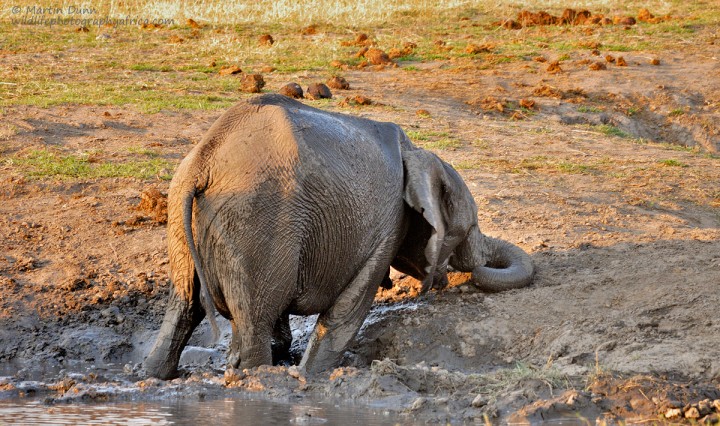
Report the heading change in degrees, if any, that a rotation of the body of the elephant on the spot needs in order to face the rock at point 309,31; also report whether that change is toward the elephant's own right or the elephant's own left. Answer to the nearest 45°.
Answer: approximately 45° to the elephant's own left

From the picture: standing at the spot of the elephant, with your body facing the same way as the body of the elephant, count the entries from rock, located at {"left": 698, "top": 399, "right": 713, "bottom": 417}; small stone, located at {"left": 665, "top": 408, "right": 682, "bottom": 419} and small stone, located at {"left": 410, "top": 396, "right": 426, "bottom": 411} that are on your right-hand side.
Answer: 3

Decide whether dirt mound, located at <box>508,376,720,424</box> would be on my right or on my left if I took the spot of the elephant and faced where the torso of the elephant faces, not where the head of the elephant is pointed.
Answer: on my right

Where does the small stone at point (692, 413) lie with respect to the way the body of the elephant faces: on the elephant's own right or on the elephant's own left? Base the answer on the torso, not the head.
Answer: on the elephant's own right

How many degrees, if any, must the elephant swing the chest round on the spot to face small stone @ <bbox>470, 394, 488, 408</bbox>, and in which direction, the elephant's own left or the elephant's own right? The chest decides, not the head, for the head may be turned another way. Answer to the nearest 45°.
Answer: approximately 90° to the elephant's own right

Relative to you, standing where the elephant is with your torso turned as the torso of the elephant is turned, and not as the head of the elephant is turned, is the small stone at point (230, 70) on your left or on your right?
on your left

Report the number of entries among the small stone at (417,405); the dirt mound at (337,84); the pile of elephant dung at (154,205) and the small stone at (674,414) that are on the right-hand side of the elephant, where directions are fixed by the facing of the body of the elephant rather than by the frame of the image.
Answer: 2

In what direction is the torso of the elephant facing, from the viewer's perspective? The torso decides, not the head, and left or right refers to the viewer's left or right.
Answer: facing away from the viewer and to the right of the viewer

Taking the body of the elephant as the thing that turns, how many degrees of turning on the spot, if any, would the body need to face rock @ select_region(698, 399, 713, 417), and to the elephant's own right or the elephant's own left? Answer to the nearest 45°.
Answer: approximately 90° to the elephant's own right

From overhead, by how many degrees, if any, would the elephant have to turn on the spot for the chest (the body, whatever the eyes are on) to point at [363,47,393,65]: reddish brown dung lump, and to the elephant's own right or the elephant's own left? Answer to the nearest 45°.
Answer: approximately 45° to the elephant's own left

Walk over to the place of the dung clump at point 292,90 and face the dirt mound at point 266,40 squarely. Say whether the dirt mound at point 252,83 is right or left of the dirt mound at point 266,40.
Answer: left

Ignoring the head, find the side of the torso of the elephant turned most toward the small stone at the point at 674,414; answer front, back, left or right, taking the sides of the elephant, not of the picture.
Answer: right

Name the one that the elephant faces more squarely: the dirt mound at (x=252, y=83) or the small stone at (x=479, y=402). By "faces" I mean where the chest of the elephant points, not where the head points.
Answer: the dirt mound

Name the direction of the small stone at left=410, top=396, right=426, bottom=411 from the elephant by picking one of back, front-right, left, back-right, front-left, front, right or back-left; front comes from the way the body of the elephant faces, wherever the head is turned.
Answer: right

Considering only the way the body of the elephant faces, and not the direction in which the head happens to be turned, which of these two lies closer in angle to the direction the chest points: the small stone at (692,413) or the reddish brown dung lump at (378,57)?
the reddish brown dung lump

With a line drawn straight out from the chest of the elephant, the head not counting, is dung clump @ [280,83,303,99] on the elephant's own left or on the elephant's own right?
on the elephant's own left
